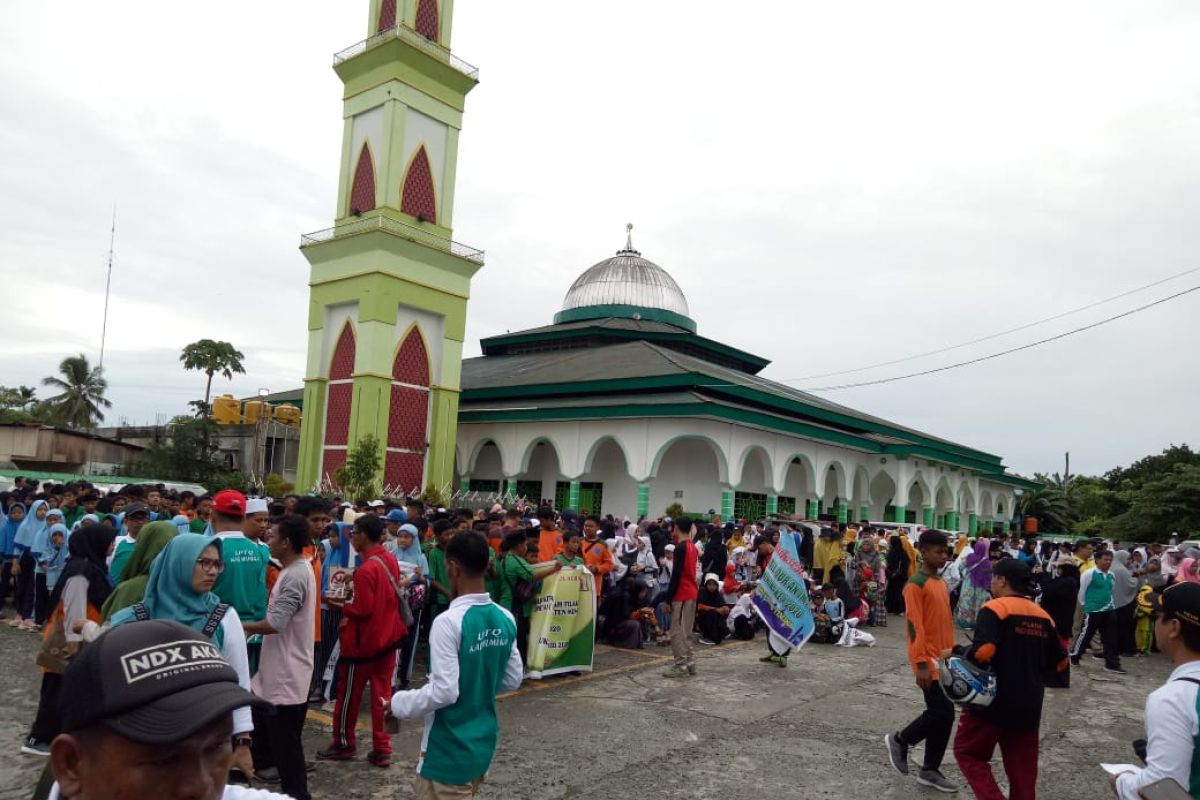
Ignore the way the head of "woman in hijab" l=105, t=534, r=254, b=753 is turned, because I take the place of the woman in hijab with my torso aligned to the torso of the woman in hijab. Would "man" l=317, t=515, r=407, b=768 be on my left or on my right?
on my left

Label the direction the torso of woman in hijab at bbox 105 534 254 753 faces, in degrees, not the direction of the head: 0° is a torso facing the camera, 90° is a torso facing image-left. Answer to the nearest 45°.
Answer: approximately 315°

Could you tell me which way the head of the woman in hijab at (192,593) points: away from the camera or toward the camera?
toward the camera

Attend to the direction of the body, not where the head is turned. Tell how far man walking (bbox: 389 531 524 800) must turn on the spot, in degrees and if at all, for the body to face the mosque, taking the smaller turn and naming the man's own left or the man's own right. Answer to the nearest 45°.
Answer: approximately 45° to the man's own right

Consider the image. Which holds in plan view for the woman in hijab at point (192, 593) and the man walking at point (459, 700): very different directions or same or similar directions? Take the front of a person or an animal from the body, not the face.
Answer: very different directions

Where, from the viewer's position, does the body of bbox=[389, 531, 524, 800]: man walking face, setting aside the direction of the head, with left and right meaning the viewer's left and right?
facing away from the viewer and to the left of the viewer

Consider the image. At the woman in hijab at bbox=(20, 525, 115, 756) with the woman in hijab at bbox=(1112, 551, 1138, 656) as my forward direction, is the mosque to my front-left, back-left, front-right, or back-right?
front-left

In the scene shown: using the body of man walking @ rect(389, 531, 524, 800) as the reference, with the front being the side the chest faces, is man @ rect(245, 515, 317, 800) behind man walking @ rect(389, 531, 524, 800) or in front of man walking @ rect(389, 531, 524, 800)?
in front

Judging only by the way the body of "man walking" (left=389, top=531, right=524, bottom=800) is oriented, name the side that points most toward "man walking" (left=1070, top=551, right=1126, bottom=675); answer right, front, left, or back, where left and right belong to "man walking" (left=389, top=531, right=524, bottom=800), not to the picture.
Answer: right
